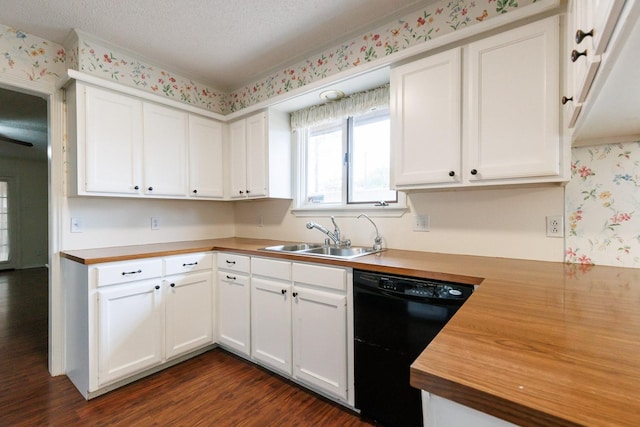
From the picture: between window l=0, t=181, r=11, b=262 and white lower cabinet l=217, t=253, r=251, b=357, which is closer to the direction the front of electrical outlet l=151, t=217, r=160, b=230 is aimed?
the white lower cabinet

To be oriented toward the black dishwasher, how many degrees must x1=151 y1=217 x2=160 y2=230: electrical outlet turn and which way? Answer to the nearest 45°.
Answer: approximately 45° to its left

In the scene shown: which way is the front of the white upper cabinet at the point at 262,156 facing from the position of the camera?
facing the viewer and to the left of the viewer

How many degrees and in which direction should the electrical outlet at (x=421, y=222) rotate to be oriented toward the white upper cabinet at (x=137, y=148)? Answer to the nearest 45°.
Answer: approximately 90° to its right

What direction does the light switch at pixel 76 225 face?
toward the camera

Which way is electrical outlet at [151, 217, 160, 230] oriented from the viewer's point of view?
toward the camera

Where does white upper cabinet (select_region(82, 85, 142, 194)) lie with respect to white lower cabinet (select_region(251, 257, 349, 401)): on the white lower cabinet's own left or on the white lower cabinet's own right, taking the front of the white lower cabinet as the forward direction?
on the white lower cabinet's own right

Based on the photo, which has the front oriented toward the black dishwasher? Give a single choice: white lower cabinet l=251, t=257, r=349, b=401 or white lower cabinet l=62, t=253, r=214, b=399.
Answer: white lower cabinet l=62, t=253, r=214, b=399

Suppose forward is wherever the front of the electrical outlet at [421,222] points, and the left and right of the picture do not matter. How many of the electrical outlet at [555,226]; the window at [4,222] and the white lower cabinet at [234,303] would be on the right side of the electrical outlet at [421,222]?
2
